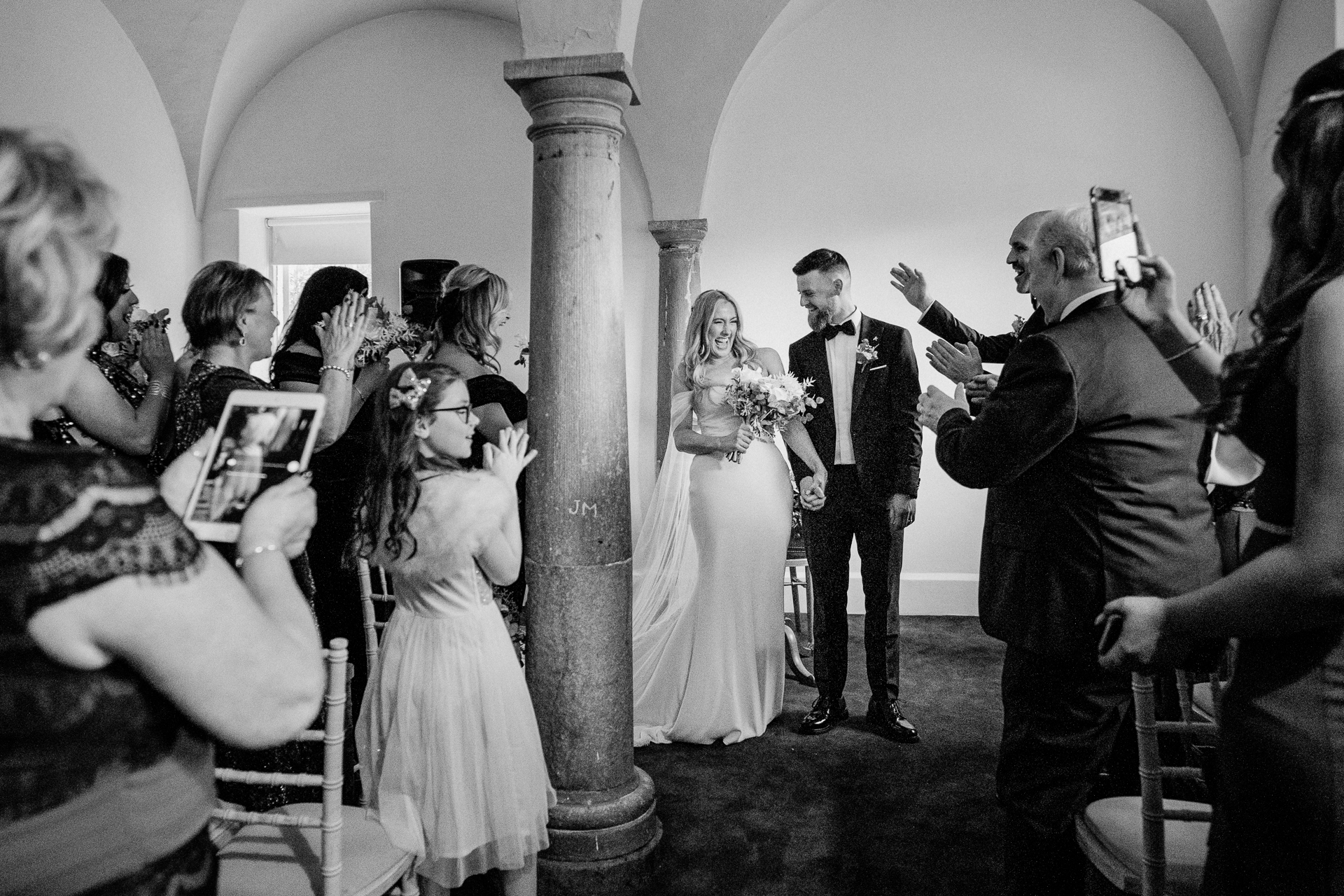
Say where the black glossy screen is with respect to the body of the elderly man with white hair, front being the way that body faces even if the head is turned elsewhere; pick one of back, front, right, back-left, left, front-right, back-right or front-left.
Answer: front

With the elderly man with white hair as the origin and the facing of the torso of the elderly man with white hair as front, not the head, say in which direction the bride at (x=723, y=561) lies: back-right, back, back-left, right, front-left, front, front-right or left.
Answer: front

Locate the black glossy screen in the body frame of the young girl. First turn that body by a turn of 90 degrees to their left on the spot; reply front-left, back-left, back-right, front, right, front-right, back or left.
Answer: front-right

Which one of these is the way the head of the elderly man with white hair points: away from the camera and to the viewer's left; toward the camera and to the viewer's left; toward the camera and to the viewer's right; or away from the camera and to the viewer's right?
away from the camera and to the viewer's left

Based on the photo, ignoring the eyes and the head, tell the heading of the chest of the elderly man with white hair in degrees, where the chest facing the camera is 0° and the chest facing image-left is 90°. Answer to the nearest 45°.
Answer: approximately 135°

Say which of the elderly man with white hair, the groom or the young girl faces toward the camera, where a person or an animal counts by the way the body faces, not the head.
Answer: the groom

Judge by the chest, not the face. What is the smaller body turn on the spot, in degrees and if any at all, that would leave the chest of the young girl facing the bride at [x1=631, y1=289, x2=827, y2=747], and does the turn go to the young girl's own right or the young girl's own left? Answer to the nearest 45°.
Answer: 0° — they already face them

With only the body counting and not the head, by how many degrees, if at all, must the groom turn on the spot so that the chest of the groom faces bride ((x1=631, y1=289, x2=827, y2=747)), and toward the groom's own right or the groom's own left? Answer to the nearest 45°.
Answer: approximately 90° to the groom's own right

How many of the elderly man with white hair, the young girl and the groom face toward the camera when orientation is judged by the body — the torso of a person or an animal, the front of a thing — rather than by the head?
1

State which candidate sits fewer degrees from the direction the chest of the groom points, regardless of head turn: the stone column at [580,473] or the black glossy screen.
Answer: the stone column

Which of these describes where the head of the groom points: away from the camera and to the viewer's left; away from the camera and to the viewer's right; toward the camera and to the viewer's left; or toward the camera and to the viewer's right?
toward the camera and to the viewer's left

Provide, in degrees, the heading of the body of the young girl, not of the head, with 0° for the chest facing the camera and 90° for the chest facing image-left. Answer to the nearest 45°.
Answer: approximately 225°

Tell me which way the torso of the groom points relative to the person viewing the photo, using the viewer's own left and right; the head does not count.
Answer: facing the viewer

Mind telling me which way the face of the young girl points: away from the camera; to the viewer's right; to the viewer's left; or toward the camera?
to the viewer's right

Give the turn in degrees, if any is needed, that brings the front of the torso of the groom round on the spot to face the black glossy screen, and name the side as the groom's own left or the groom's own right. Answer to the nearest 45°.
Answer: approximately 135° to the groom's own right

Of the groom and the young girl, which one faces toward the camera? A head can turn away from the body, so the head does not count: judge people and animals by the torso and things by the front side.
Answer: the groom

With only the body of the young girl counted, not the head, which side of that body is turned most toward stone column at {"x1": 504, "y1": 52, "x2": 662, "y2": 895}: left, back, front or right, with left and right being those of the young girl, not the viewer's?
front
